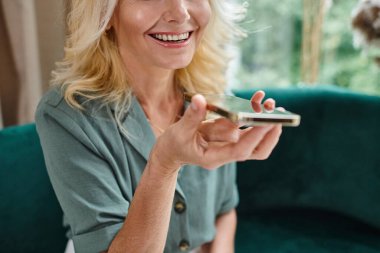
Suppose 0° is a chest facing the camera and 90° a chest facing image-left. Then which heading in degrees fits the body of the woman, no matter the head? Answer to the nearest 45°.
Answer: approximately 315°

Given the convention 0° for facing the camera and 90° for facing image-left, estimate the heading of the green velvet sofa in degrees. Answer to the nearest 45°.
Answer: approximately 0°
